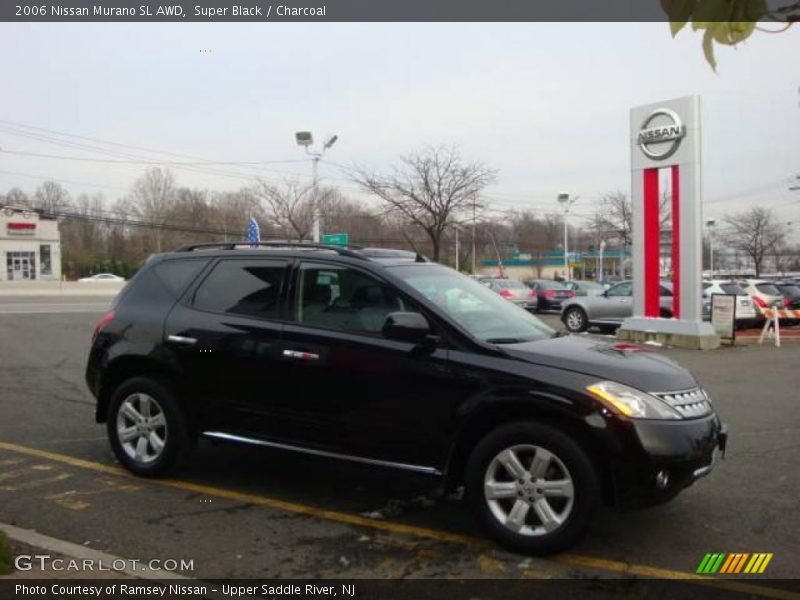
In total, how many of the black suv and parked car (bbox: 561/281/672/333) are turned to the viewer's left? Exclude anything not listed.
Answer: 1

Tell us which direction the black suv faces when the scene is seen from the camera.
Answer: facing the viewer and to the right of the viewer

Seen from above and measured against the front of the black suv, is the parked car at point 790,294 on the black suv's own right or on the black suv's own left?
on the black suv's own left

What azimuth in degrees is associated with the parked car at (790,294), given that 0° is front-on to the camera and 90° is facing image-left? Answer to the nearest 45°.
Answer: approximately 135°

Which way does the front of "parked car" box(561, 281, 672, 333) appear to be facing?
to the viewer's left

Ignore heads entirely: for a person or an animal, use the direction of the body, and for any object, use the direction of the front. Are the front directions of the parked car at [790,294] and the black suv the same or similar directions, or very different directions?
very different directions

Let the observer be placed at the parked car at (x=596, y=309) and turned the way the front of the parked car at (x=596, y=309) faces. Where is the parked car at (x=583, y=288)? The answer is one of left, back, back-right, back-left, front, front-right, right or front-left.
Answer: right

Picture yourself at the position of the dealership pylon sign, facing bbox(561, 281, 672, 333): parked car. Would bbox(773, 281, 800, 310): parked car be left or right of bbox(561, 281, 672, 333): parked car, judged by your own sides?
right

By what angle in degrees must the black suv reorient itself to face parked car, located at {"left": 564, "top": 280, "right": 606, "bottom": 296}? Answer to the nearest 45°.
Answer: approximately 135° to its left

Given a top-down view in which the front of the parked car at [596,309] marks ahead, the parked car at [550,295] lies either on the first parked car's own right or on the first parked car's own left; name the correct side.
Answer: on the first parked car's own right
